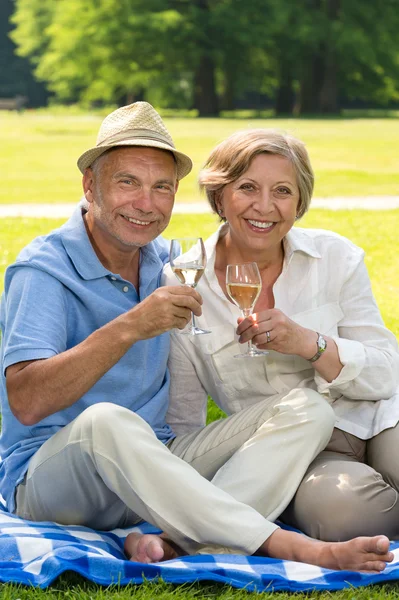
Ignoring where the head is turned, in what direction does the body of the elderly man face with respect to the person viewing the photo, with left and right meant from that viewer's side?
facing the viewer and to the right of the viewer

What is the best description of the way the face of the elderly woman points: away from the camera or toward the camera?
toward the camera
